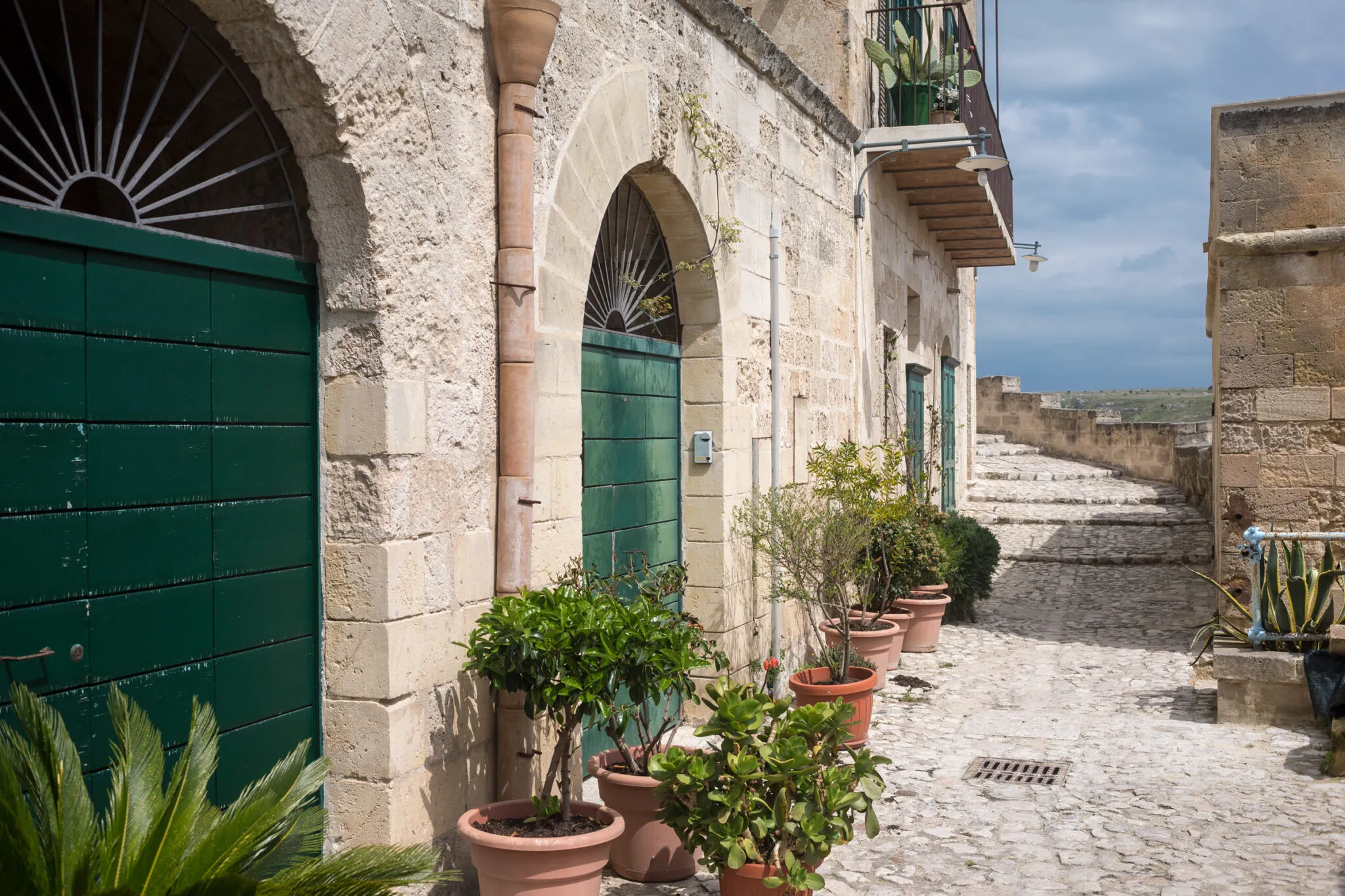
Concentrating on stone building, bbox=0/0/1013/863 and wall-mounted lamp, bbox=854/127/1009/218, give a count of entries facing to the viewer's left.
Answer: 0

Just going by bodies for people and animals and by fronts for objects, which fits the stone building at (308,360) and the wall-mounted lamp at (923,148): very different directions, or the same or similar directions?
same or similar directions

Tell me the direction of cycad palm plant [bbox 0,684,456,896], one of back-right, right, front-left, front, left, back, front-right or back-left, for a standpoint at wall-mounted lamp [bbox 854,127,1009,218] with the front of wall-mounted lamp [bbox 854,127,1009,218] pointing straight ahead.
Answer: right

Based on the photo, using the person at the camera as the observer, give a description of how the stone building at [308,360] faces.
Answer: facing the viewer and to the right of the viewer

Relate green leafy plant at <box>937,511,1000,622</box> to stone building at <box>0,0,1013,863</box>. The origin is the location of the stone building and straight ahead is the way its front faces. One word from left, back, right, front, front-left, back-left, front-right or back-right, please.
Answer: left

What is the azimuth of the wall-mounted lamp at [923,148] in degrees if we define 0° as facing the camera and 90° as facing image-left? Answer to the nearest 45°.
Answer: approximately 270°

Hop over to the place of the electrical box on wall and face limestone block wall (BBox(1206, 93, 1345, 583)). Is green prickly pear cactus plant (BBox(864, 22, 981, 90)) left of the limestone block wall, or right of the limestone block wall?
left

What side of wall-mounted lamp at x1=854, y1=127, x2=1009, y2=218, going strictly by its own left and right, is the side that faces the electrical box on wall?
right

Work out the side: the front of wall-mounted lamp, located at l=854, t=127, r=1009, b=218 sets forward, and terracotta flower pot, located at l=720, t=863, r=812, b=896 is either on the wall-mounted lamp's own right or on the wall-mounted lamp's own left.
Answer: on the wall-mounted lamp's own right

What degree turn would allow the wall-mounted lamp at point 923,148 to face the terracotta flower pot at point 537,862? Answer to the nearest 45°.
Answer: approximately 90° to its right
